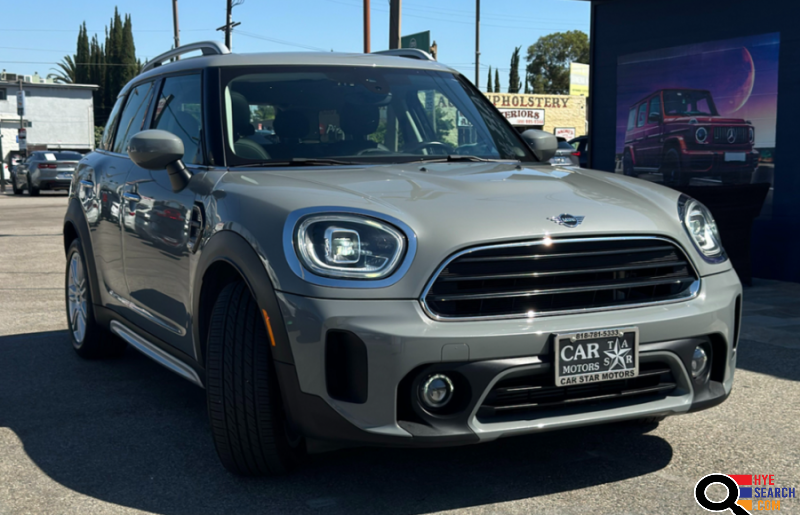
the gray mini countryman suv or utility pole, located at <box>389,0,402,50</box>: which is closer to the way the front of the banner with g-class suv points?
the gray mini countryman suv

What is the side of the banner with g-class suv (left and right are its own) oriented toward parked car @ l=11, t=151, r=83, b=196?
right

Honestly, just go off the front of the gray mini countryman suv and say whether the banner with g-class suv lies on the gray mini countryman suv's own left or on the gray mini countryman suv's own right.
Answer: on the gray mini countryman suv's own left

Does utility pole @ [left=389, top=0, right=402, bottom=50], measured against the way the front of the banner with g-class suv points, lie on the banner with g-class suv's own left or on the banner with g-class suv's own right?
on the banner with g-class suv's own right

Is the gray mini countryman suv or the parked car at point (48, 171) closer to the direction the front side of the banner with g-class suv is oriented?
the gray mini countryman suv

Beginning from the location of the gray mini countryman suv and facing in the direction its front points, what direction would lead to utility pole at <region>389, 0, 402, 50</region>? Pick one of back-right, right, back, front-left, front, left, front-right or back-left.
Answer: back-left

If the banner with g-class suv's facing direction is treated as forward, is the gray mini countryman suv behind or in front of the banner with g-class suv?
in front

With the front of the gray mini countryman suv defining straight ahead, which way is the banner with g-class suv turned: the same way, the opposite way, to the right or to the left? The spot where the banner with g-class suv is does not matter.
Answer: to the right

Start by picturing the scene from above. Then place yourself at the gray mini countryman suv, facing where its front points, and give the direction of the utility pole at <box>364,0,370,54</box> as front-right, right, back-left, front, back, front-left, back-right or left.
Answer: back-left
